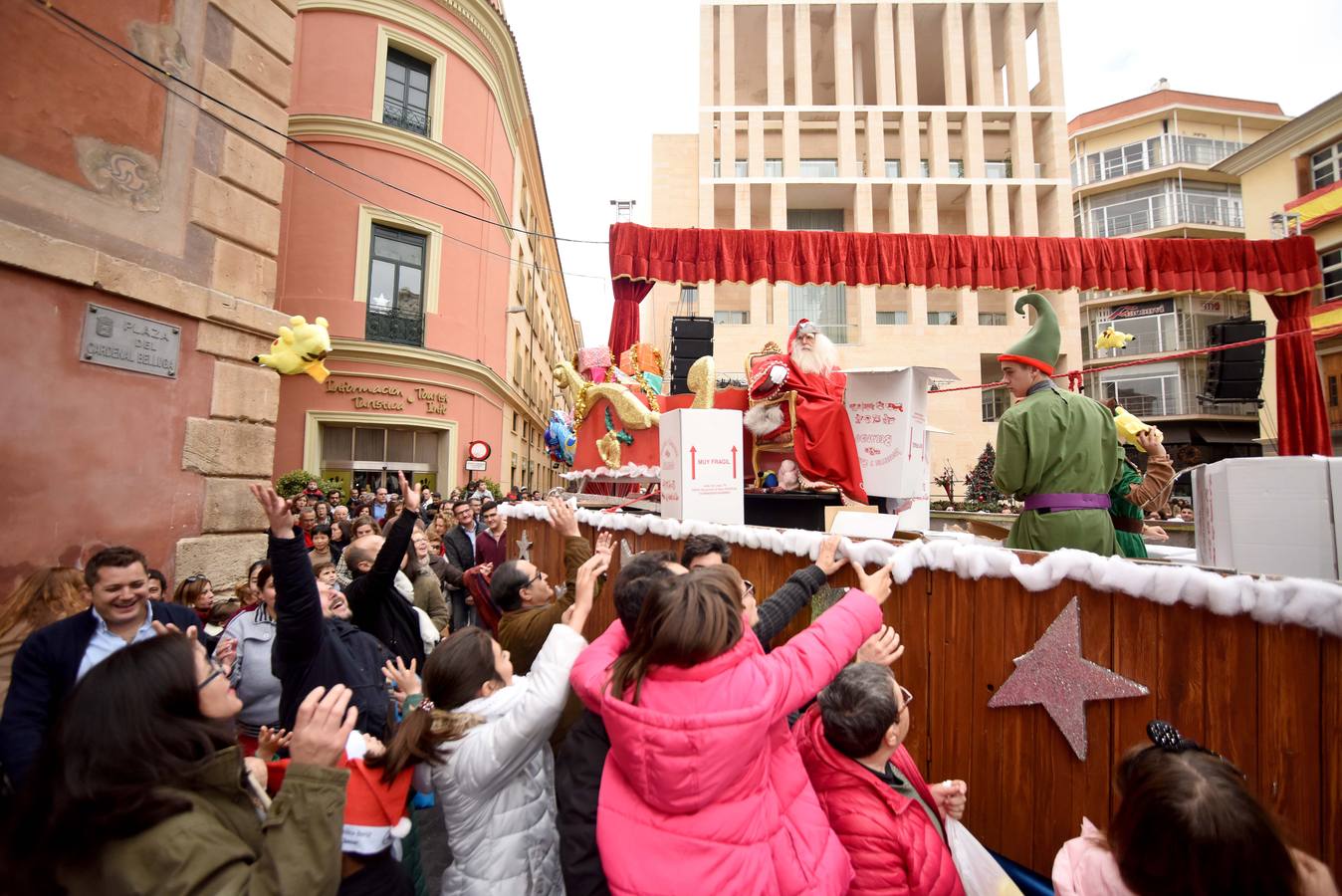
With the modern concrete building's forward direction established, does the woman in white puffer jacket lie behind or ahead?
ahead

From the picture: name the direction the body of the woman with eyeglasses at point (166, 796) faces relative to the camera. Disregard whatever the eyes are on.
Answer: to the viewer's right

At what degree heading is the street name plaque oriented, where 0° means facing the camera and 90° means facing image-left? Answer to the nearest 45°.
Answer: approximately 315°

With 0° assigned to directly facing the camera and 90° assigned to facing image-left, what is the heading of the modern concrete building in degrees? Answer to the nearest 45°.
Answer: approximately 0°

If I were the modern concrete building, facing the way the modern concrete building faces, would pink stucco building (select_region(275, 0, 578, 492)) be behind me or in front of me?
in front

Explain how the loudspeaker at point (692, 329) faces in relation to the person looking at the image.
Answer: facing the viewer

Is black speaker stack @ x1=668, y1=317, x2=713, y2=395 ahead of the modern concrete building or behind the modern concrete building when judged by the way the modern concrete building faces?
ahead

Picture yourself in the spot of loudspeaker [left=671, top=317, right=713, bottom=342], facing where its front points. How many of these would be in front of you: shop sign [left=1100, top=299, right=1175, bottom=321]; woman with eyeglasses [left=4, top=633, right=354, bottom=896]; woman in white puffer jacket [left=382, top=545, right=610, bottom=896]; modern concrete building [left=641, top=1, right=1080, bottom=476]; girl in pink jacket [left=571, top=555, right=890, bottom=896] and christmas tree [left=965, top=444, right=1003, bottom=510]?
3

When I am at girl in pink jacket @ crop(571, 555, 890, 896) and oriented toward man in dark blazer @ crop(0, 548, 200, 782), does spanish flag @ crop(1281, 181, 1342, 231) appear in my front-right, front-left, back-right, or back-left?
back-right

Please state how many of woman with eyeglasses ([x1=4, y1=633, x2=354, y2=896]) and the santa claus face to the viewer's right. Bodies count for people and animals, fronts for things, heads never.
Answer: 1

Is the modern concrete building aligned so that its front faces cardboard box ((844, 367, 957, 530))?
yes

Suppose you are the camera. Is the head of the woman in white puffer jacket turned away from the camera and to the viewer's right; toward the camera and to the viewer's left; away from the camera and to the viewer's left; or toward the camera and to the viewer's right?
away from the camera and to the viewer's right

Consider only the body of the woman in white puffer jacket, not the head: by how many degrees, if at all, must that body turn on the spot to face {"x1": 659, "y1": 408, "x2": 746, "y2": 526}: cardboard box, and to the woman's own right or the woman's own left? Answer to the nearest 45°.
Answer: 0° — they already face it

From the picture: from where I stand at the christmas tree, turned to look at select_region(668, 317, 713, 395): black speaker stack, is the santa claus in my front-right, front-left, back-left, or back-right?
front-left
